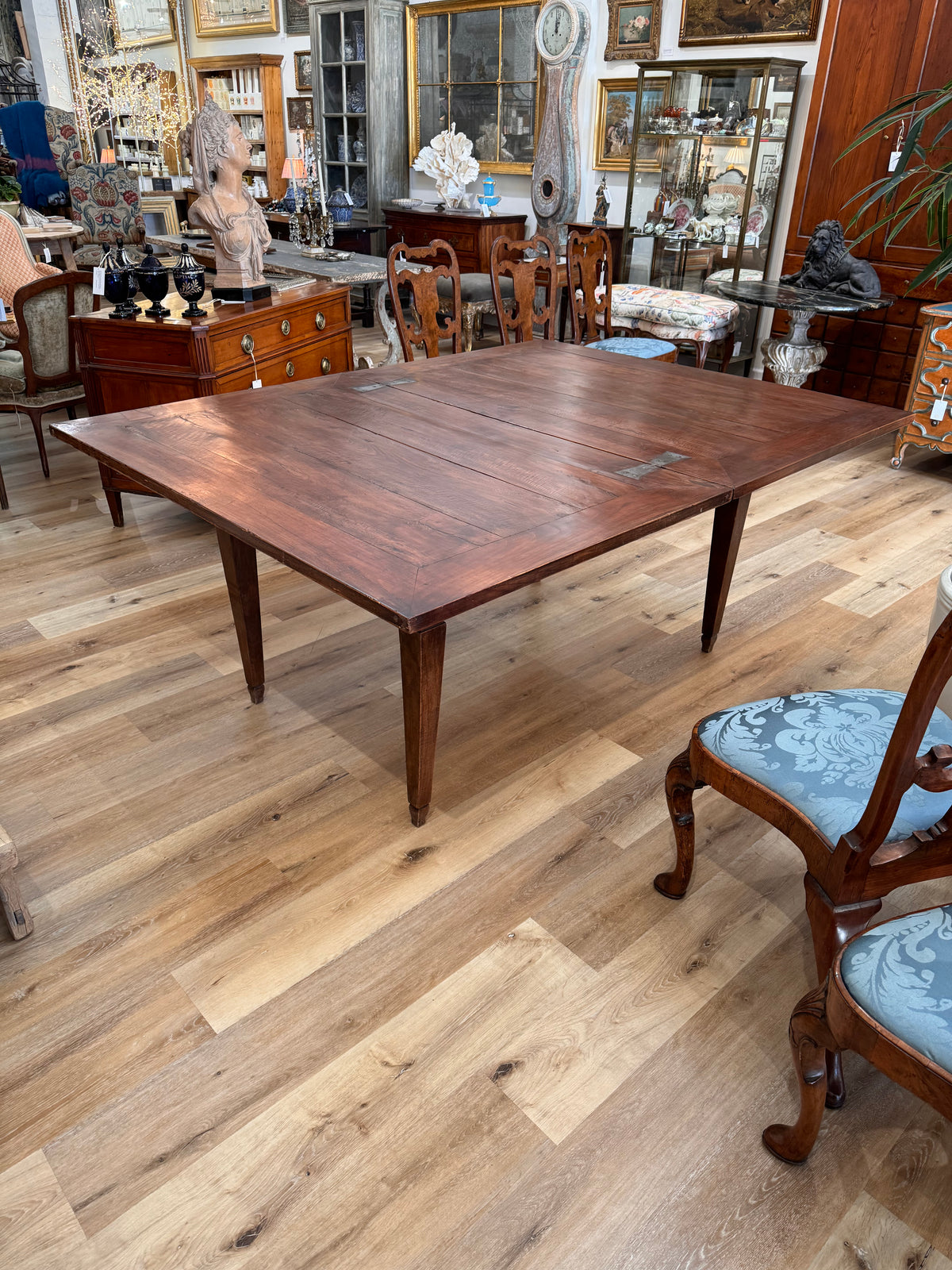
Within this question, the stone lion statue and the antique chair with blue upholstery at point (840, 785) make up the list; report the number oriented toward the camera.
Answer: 0

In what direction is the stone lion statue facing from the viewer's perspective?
to the viewer's left

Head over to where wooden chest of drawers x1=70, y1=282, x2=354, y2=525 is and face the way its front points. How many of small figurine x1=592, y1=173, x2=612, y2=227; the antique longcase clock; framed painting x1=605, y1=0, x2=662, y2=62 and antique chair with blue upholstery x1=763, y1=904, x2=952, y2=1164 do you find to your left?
3

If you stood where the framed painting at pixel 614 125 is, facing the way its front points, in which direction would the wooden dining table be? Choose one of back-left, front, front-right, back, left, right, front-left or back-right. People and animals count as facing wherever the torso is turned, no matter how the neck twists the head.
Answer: front

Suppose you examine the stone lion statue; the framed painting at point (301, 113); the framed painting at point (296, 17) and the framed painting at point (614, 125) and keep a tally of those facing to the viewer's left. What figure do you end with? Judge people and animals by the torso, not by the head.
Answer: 1

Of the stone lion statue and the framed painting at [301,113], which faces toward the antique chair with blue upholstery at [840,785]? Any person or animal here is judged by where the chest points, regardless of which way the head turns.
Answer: the framed painting

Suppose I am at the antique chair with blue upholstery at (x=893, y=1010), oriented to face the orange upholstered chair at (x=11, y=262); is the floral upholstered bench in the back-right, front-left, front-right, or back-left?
front-right

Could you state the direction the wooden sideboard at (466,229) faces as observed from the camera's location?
facing the viewer and to the left of the viewer

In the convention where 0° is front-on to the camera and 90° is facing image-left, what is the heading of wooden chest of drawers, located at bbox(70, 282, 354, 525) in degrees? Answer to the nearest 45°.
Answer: approximately 315°

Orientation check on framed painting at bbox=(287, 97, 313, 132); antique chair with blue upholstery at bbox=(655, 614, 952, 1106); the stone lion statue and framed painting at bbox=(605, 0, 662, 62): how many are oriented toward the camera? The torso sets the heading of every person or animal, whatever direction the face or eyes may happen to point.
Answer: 2

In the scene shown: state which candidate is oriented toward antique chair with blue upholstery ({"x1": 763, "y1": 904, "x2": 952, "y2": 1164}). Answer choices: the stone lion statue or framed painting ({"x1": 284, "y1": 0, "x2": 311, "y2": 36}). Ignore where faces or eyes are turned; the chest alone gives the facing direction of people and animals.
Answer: the framed painting

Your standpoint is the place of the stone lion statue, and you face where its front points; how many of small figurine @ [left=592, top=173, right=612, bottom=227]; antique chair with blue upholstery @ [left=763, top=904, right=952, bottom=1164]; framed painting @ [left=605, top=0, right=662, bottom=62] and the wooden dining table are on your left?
2

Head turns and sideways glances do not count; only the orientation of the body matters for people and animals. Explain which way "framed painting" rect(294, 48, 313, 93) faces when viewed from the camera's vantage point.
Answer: facing the viewer

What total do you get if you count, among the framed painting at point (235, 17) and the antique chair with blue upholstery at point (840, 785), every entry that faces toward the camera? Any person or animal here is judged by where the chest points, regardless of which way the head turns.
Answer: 1

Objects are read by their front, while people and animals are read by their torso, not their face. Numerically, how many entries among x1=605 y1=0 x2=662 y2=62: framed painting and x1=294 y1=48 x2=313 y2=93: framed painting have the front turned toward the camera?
2

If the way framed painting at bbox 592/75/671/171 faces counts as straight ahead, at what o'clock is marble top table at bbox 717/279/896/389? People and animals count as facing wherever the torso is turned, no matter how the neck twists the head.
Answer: The marble top table is roughly at 11 o'clock from the framed painting.

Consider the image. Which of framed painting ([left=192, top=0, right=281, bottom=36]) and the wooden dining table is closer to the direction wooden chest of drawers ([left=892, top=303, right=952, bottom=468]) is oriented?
the wooden dining table

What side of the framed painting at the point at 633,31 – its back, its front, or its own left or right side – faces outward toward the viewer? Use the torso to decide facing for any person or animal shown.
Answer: front
